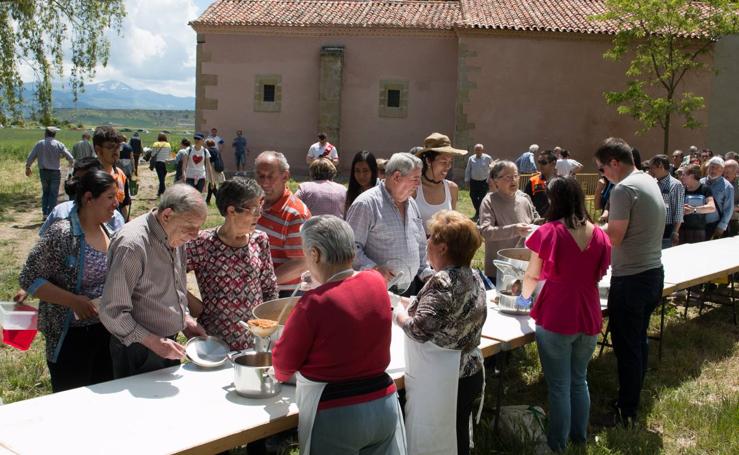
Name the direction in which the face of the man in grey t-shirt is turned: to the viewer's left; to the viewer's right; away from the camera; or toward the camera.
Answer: to the viewer's left

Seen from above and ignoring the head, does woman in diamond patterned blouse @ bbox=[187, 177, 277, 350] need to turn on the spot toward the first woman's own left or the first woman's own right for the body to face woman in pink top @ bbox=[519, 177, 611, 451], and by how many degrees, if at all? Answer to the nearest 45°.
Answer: approximately 45° to the first woman's own left

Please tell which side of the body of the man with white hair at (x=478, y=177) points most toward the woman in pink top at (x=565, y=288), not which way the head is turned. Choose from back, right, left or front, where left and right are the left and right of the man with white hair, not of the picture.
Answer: front

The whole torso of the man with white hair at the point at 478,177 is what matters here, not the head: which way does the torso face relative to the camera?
toward the camera

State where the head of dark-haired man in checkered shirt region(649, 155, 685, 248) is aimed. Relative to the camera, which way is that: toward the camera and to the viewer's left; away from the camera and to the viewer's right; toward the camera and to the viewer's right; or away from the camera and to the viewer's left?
toward the camera and to the viewer's left

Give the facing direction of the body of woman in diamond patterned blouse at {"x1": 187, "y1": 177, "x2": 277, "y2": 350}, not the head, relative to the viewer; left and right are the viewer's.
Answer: facing the viewer and to the right of the viewer

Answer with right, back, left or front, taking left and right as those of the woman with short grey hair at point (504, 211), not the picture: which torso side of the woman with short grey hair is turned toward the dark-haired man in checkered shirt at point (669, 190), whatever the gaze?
left

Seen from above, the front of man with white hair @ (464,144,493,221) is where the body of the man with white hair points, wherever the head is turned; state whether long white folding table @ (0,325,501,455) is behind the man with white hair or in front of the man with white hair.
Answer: in front

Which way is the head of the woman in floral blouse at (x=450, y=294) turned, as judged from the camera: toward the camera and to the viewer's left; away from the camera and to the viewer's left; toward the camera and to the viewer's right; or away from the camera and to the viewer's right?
away from the camera and to the viewer's left

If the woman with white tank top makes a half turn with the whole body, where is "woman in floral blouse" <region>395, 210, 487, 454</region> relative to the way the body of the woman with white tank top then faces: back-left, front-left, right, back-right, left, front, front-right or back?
back-left

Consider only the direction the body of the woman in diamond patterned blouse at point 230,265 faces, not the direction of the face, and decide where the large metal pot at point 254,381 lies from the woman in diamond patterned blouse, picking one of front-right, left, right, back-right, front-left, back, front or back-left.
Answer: front-right

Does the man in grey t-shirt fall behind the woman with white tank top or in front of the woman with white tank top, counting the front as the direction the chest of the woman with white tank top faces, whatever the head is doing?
in front
